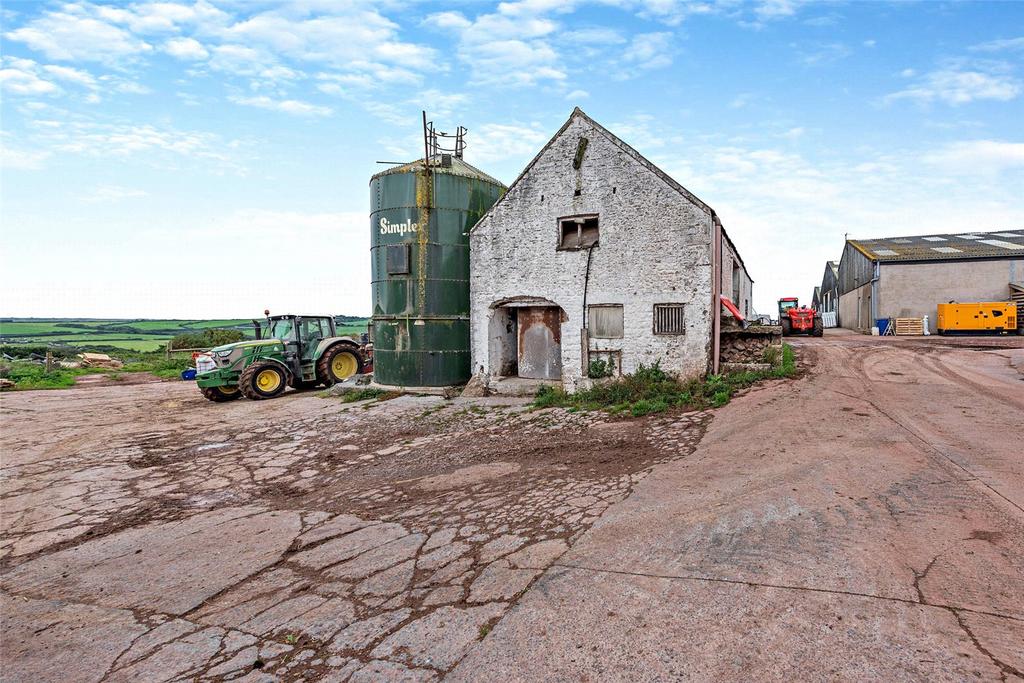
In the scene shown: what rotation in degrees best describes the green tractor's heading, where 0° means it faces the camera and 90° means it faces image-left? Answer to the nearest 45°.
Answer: approximately 45°

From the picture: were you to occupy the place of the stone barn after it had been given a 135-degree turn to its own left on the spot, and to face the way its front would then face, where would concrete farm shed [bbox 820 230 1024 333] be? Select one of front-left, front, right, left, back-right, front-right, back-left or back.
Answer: front

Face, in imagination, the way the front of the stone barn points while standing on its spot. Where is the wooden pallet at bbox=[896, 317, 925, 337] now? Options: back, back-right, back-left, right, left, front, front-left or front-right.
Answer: back-left

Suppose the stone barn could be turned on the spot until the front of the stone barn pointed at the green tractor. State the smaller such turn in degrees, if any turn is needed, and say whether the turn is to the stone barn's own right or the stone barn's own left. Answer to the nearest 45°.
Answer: approximately 90° to the stone barn's own right

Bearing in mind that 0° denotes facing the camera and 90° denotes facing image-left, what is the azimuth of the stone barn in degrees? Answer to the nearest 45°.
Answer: approximately 0°

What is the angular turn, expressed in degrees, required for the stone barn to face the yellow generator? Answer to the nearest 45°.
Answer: approximately 135° to its left
